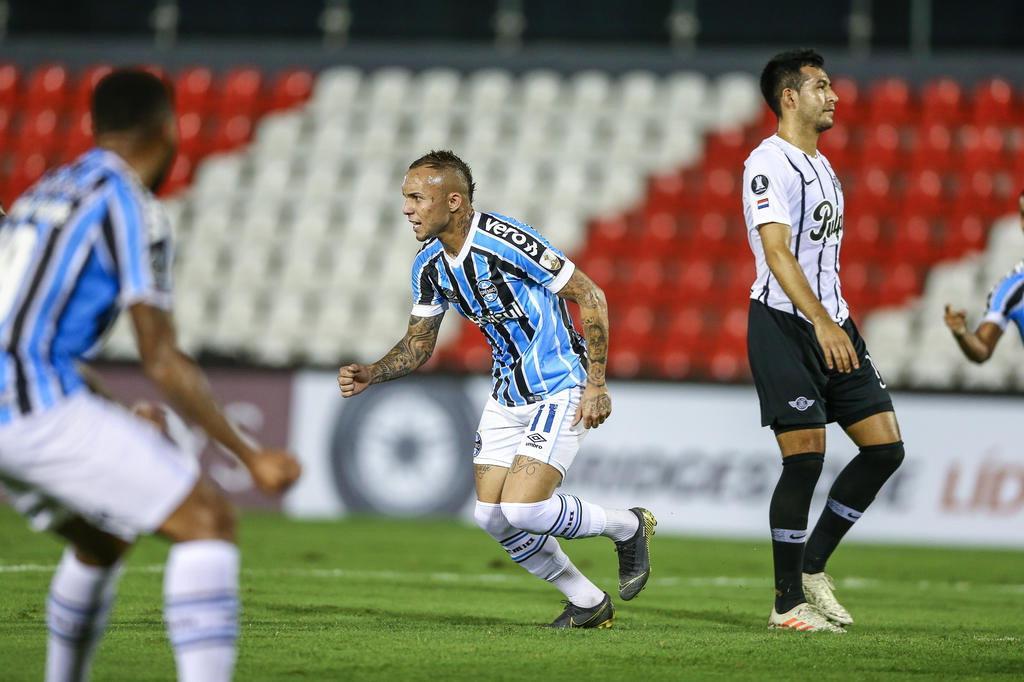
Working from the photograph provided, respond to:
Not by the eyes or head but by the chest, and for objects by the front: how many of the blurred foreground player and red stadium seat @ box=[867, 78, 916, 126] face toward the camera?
1

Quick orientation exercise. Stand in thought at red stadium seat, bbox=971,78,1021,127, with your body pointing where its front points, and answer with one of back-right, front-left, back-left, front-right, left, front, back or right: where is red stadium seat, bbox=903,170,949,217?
front-right

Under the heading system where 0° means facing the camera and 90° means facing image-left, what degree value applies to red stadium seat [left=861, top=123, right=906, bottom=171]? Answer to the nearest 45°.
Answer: approximately 0°

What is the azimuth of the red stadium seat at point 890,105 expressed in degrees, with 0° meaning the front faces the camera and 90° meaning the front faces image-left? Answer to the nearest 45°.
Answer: approximately 0°

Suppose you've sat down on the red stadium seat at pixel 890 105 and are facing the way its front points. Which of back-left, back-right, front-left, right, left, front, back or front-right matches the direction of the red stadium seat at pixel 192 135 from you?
right

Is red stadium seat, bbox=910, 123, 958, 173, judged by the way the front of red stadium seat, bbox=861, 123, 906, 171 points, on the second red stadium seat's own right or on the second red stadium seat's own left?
on the second red stadium seat's own left

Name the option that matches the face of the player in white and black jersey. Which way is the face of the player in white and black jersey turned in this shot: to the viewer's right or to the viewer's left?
to the viewer's right

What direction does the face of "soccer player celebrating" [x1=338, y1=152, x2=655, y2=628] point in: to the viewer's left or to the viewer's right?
to the viewer's left

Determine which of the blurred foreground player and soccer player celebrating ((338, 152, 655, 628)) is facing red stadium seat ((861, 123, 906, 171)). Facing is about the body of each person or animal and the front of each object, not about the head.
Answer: the blurred foreground player

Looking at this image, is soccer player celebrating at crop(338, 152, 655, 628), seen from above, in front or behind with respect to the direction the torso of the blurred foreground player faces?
in front

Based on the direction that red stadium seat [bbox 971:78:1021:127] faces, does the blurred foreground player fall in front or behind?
in front

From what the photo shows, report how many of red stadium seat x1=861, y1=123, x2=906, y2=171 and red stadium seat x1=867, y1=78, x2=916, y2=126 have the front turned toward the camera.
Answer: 2

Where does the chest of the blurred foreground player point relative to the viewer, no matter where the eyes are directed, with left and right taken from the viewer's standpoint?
facing away from the viewer and to the right of the viewer

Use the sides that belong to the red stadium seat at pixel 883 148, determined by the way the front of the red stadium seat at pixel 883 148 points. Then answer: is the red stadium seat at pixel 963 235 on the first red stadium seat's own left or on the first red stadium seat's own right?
on the first red stadium seat's own left

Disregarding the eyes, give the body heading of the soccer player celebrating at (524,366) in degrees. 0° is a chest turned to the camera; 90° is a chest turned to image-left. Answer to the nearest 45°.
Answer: approximately 45°

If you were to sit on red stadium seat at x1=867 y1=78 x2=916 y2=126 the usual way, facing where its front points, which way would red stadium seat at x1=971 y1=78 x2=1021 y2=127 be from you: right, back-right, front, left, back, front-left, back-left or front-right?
left
